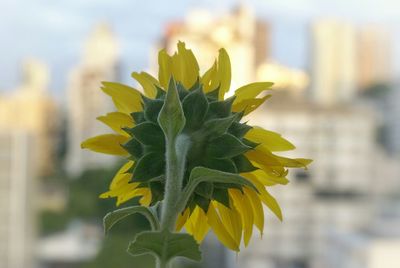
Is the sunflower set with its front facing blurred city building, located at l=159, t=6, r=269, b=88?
yes

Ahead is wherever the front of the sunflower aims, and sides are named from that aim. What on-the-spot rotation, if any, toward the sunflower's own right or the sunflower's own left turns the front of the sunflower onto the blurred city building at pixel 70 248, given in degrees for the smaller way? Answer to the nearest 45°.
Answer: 0° — it already faces it

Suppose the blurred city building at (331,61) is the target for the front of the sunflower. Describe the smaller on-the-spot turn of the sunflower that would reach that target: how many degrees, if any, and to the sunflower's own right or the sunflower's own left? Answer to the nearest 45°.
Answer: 0° — it already faces it

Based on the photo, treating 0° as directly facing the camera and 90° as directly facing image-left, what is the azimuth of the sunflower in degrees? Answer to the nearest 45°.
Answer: approximately 180°
